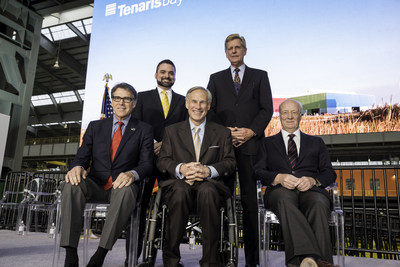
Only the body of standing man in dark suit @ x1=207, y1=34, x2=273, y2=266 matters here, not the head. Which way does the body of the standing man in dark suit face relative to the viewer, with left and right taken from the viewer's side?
facing the viewer

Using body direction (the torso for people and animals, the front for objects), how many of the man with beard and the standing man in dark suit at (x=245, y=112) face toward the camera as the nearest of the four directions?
2

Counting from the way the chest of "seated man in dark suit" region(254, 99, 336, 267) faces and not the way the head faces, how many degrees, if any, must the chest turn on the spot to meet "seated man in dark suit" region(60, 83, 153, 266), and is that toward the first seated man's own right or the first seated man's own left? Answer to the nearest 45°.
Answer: approximately 90° to the first seated man's own right

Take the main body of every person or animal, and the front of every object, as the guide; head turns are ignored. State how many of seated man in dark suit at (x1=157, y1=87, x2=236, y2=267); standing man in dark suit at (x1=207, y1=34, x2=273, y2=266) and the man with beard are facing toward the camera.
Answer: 3

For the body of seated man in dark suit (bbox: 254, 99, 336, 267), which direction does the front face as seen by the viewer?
toward the camera

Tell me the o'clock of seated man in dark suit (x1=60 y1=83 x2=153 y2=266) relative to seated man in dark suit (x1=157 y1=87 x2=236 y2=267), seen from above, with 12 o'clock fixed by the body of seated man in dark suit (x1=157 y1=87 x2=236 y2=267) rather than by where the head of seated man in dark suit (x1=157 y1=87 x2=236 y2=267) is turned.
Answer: seated man in dark suit (x1=60 y1=83 x2=153 y2=266) is roughly at 4 o'clock from seated man in dark suit (x1=157 y1=87 x2=236 y2=267).

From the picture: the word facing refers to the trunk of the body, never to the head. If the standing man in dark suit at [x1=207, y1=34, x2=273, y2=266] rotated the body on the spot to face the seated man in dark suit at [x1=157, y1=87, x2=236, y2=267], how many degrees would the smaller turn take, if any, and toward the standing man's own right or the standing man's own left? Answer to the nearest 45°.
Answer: approximately 45° to the standing man's own right

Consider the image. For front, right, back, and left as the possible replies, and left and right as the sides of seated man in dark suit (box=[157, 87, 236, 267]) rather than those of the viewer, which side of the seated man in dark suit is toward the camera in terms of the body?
front

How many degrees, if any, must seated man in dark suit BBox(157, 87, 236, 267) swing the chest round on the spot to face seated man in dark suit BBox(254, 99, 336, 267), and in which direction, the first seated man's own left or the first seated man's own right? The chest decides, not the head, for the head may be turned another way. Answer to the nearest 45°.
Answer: approximately 90° to the first seated man's own left

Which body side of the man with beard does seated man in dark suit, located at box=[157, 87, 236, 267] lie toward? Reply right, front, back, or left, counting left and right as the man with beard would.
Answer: front

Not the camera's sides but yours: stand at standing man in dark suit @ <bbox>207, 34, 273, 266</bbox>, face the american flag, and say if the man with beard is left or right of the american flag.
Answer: left
